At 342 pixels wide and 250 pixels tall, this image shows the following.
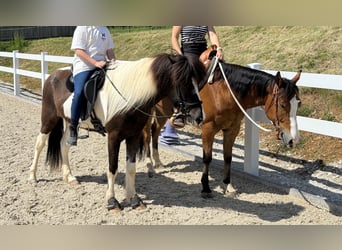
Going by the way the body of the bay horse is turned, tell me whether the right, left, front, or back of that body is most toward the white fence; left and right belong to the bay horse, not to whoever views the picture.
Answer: left

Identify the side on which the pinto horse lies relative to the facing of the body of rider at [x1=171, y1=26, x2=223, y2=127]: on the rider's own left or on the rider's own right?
on the rider's own right

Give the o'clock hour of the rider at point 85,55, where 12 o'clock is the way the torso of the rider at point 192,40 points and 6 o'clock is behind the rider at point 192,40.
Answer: the rider at point 85,55 is roughly at 3 o'clock from the rider at point 192,40.

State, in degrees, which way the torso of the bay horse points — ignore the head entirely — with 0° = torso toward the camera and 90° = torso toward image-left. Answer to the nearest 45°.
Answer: approximately 315°

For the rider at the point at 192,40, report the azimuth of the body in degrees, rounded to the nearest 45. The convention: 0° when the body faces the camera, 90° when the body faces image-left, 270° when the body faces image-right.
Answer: approximately 315°

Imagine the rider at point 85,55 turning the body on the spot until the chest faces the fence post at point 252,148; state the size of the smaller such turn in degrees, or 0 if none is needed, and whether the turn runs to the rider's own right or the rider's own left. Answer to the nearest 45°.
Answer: approximately 45° to the rider's own left

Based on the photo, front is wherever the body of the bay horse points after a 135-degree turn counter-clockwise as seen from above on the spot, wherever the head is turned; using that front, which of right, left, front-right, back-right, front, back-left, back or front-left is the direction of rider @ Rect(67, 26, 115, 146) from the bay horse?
left

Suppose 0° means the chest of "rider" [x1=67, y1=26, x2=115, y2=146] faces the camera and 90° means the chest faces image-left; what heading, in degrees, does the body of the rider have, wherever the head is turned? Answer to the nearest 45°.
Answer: approximately 315°
